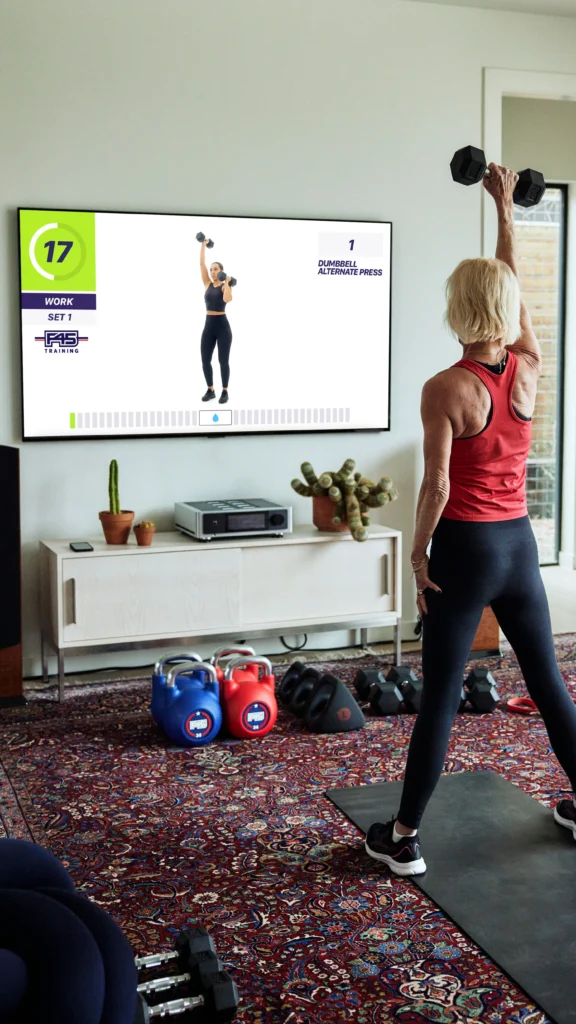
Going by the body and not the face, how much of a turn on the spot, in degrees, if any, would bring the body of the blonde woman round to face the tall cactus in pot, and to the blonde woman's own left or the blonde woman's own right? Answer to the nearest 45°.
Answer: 0° — they already face it

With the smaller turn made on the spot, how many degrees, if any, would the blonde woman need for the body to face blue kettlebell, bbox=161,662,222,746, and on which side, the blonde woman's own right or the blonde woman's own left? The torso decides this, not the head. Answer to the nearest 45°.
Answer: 0° — they already face it

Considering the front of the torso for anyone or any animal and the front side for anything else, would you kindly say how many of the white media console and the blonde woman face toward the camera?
1

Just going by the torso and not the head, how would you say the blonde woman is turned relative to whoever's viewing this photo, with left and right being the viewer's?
facing away from the viewer and to the left of the viewer

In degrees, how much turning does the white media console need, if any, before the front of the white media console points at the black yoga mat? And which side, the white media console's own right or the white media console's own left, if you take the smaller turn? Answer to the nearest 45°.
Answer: approximately 45° to the white media console's own left

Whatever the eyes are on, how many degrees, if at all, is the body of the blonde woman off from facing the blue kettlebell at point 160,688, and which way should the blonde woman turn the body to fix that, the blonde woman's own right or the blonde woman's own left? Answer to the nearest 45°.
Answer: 0° — they already face it

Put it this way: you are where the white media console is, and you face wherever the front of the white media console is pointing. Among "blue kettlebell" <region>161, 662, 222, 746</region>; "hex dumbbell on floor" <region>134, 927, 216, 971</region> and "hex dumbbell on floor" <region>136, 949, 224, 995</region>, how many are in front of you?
3

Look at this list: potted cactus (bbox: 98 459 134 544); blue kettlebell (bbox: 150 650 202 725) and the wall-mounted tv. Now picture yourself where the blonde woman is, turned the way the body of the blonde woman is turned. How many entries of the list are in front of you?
3
